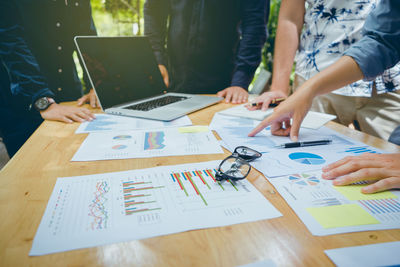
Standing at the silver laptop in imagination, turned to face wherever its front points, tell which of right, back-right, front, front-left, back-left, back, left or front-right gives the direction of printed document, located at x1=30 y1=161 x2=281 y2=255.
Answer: front-right

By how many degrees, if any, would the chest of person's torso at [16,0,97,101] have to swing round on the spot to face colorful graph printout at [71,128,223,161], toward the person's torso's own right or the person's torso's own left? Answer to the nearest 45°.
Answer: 0° — they already face it

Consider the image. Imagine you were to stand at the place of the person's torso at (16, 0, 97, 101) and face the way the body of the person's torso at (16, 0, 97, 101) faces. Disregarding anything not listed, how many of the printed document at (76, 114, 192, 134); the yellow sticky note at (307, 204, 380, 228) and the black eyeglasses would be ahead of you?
3

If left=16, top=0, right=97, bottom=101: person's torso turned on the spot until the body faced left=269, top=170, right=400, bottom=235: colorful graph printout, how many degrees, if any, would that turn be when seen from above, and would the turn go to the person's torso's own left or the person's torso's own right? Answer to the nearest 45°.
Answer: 0° — they already face it

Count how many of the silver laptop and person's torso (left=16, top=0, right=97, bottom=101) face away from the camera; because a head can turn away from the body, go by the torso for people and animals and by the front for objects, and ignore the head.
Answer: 0

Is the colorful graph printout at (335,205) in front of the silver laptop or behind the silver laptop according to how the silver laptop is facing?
in front

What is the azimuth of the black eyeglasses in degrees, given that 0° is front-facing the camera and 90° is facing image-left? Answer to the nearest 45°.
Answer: approximately 315°

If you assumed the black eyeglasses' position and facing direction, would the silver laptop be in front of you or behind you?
behind

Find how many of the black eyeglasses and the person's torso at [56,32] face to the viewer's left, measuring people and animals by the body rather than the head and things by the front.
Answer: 0
